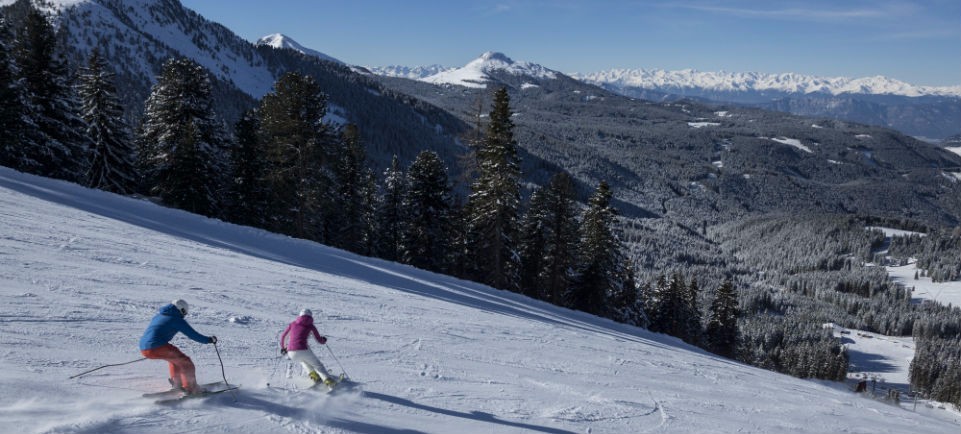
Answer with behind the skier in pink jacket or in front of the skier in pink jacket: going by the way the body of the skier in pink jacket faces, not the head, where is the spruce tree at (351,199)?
in front

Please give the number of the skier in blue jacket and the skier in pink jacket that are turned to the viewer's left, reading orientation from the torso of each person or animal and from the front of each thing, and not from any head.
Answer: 0

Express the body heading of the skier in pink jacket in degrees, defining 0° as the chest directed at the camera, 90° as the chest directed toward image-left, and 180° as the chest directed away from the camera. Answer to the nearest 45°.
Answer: approximately 225°

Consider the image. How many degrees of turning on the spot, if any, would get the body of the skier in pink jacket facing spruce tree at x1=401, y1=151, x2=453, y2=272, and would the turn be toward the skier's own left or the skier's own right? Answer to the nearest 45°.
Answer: approximately 45° to the skier's own left

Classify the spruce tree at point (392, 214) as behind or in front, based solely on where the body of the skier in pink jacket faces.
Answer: in front

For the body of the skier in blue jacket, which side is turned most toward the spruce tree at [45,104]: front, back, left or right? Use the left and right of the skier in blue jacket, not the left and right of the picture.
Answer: left

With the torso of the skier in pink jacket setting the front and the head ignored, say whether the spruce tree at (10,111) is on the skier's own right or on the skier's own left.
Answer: on the skier's own left

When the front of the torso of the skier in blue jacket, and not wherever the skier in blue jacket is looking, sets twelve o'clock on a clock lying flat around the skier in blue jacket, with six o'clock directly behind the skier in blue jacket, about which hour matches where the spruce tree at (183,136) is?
The spruce tree is roughly at 9 o'clock from the skier in blue jacket.

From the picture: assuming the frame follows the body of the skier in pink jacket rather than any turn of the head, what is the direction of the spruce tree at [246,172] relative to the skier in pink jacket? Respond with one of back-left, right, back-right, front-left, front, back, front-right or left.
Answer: front-left

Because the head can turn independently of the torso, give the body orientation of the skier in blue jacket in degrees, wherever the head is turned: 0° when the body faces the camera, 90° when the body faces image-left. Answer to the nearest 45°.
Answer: approximately 270°
